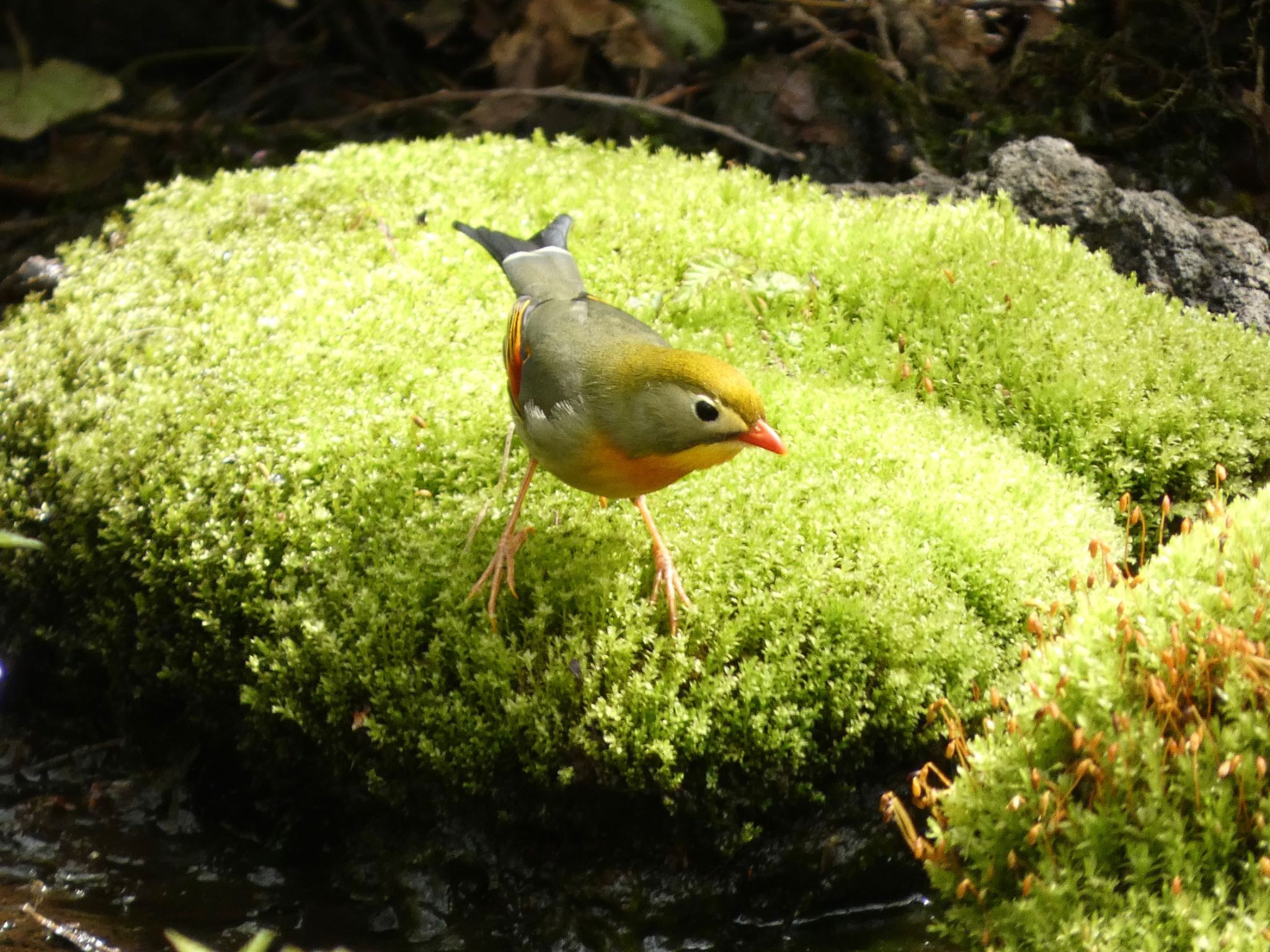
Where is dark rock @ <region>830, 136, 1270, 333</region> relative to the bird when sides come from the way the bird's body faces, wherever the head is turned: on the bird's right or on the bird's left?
on the bird's left

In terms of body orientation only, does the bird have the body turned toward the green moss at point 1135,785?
yes

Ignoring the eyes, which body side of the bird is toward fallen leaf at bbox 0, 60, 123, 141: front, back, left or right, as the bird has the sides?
back

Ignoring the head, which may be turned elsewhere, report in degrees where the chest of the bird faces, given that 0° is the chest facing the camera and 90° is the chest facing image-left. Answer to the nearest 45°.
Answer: approximately 315°

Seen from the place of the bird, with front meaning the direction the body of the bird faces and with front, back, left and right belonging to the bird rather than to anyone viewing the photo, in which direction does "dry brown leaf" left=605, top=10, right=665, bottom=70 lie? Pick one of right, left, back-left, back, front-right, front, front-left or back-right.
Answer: back-left

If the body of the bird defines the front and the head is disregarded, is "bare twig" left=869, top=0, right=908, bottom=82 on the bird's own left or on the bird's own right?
on the bird's own left

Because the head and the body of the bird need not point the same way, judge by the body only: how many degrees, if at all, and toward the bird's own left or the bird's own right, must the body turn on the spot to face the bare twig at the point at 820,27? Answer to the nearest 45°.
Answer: approximately 135° to the bird's own left

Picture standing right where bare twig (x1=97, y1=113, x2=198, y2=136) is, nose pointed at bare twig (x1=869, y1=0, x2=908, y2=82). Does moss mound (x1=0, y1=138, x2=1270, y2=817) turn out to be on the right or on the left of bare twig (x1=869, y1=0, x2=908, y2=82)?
right

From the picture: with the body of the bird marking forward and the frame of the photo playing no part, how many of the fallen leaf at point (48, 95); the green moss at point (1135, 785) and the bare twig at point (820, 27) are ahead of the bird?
1

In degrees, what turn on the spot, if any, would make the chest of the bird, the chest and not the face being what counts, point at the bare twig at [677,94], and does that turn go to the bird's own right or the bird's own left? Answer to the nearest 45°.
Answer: approximately 135° to the bird's own left
